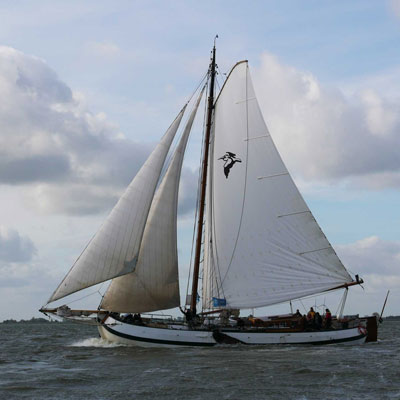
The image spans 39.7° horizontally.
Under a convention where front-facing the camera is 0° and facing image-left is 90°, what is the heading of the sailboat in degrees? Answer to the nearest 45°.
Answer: approximately 90°
